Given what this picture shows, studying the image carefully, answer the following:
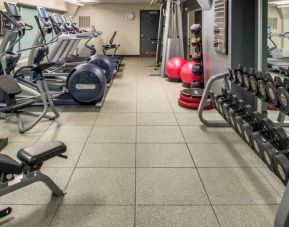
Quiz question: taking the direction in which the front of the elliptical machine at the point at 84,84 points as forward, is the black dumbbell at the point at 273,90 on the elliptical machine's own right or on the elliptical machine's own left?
on the elliptical machine's own left

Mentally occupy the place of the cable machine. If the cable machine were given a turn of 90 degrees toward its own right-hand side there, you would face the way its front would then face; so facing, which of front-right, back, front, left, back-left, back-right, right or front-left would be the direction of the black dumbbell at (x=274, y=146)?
back

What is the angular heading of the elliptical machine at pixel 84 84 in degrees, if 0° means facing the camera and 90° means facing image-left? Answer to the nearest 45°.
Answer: approximately 90°

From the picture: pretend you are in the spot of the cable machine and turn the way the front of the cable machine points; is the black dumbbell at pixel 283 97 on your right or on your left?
on your left

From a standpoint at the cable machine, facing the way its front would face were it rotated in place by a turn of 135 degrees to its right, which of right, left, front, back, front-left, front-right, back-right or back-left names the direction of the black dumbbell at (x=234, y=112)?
back-right

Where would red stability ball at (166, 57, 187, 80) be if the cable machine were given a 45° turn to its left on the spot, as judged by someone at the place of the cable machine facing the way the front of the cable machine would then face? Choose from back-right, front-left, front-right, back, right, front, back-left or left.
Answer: front-left

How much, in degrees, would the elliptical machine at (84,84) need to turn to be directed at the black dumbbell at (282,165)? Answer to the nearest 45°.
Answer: approximately 90° to its left
